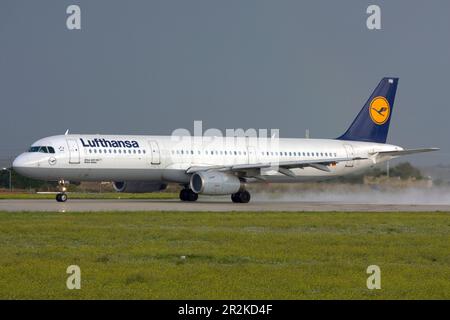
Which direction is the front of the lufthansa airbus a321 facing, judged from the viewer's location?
facing the viewer and to the left of the viewer
